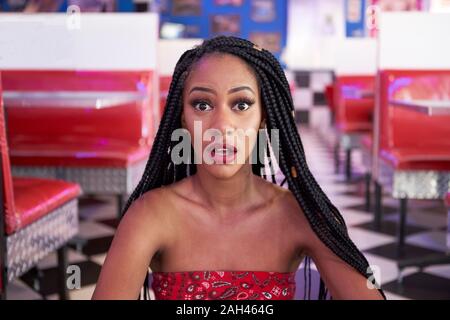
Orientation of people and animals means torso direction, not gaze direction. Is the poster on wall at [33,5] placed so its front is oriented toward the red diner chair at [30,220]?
yes

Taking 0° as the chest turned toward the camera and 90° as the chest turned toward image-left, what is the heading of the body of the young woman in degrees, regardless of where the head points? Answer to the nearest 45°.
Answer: approximately 0°

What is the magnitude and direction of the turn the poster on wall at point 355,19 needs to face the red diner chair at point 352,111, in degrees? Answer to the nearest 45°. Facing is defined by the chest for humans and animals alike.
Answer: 0° — it already faces it

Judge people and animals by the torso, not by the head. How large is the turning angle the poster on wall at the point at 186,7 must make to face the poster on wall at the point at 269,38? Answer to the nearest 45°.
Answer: approximately 90° to its left

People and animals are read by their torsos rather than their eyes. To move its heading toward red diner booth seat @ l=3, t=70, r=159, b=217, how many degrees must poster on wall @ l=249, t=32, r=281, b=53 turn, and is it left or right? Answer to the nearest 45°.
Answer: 0° — it already faces it

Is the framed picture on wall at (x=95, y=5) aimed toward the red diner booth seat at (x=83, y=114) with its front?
yes

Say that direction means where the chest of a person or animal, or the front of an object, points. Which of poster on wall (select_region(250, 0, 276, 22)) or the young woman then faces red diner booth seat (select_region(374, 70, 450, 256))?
the poster on wall

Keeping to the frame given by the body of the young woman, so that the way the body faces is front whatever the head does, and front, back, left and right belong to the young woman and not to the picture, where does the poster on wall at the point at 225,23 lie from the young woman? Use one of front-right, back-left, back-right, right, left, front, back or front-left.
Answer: back
